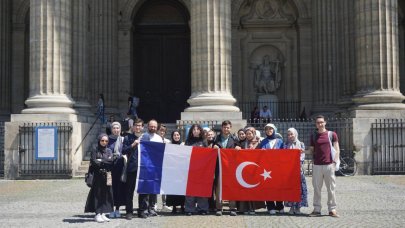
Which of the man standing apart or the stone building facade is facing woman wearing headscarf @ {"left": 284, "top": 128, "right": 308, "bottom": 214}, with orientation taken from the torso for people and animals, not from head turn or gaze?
the stone building facade

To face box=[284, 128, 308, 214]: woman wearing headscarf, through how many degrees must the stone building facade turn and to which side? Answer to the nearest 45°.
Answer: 0° — it already faces them

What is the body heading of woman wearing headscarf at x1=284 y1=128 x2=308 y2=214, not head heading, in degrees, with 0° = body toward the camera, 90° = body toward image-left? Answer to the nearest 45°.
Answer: approximately 0°

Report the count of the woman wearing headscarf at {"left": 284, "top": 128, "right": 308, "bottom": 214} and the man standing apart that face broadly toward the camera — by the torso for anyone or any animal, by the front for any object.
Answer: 2

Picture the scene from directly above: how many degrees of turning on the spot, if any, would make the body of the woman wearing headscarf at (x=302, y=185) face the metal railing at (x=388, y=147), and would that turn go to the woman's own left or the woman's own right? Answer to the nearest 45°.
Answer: approximately 180°

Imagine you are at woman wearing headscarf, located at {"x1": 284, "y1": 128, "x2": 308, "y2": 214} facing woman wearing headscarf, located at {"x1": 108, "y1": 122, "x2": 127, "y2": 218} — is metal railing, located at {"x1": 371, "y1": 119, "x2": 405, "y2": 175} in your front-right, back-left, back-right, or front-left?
back-right

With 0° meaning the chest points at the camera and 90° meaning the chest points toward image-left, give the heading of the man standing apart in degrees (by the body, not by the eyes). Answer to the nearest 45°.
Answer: approximately 0°
